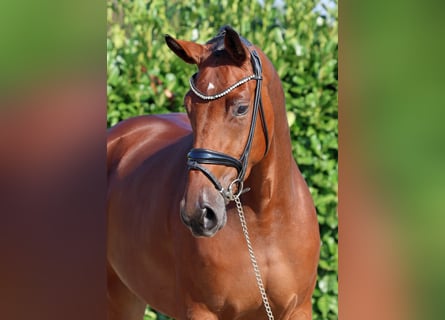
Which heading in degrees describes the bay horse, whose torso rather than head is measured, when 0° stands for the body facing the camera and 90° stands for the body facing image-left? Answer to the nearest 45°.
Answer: approximately 315°
